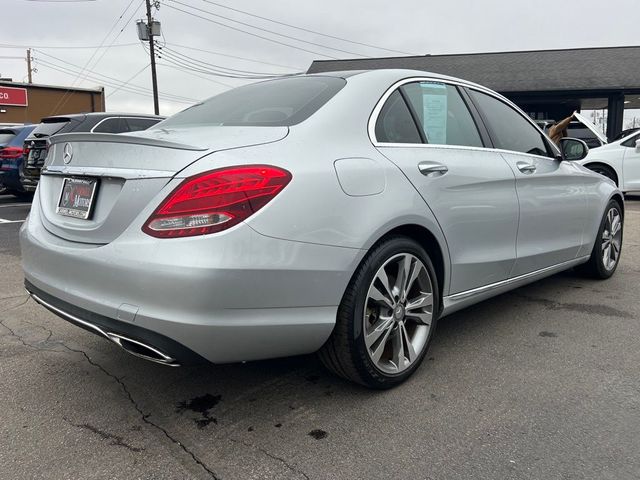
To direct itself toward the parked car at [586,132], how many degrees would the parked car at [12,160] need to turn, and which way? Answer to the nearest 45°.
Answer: approximately 45° to its right

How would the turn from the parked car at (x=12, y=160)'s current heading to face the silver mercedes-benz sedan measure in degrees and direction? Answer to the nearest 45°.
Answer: approximately 135° to its right

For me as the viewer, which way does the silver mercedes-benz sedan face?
facing away from the viewer and to the right of the viewer

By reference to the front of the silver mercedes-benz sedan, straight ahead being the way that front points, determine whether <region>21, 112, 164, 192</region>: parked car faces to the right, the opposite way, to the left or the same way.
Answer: the same way

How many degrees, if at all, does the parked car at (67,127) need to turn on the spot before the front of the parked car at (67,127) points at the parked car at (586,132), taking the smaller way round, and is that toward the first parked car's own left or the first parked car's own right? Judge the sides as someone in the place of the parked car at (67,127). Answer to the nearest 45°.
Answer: approximately 45° to the first parked car's own right

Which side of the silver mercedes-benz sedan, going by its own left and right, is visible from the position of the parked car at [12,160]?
left

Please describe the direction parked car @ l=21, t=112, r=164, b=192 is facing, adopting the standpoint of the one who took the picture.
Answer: facing away from the viewer and to the right of the viewer

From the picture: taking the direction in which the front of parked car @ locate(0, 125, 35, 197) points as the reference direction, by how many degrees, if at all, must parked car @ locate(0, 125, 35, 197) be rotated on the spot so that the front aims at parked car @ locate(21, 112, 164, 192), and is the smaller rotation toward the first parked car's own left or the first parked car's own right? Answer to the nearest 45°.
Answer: approximately 90° to the first parked car's own right

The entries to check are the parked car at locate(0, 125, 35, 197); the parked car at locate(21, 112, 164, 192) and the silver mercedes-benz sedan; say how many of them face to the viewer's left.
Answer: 0

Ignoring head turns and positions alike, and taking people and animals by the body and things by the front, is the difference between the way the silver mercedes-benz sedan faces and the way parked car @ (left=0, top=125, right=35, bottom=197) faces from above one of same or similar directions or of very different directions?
same or similar directions

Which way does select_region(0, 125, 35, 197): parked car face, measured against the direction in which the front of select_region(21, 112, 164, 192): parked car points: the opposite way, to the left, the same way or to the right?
the same way

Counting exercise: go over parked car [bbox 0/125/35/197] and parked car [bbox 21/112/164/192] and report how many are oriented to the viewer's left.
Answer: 0

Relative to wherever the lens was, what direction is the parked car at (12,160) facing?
facing away from the viewer and to the right of the viewer

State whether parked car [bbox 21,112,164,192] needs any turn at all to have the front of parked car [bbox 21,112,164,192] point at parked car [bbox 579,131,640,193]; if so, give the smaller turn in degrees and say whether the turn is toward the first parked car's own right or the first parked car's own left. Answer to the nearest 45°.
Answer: approximately 45° to the first parked car's own right

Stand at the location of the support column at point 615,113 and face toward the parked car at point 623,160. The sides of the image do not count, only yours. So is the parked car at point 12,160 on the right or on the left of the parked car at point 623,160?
right

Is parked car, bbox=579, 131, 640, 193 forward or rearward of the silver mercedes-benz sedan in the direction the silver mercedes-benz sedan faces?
forward

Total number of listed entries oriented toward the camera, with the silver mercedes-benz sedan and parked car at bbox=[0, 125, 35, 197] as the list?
0

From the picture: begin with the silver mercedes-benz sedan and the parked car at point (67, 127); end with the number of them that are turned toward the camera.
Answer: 0
